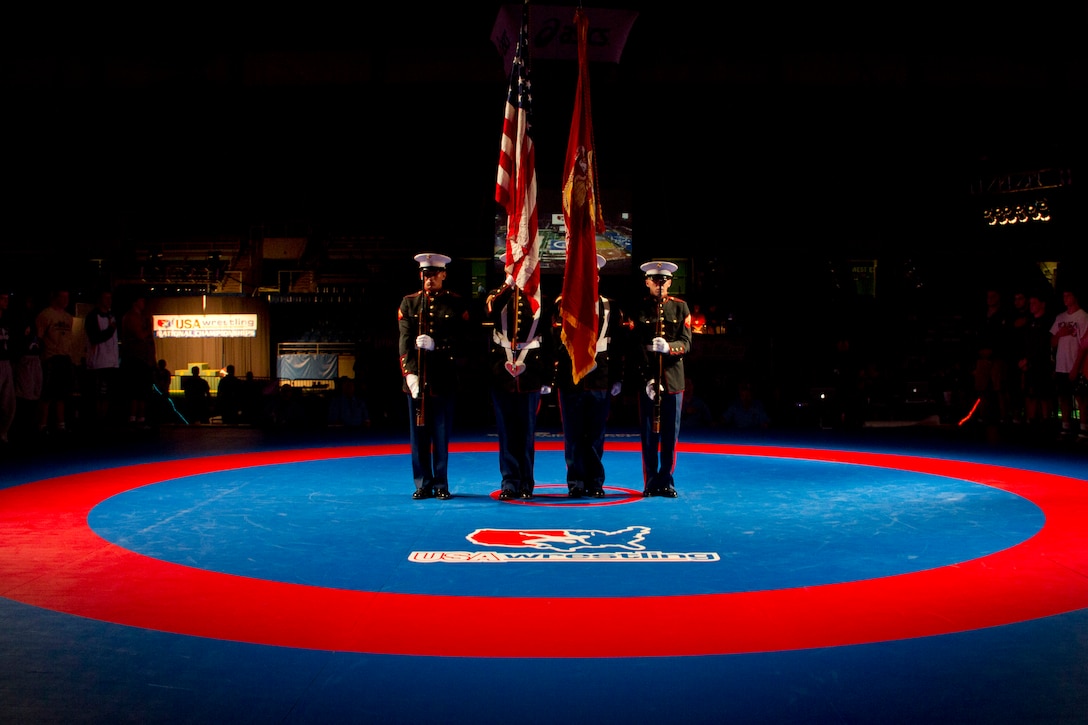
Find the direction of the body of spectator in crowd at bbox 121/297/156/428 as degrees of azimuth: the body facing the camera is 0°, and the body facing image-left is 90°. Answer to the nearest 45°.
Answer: approximately 315°

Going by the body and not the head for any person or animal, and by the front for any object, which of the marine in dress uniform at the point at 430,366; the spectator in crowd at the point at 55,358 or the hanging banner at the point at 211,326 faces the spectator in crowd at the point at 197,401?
the hanging banner

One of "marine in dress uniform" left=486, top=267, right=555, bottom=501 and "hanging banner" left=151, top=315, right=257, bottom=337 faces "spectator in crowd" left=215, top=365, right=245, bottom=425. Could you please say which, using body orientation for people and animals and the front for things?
the hanging banner

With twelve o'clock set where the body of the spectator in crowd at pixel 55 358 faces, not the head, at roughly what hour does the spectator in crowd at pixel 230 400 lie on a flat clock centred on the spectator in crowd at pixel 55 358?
the spectator in crowd at pixel 230 400 is roughly at 9 o'clock from the spectator in crowd at pixel 55 358.

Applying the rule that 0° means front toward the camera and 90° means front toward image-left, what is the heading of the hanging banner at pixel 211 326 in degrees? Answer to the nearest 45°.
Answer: approximately 0°

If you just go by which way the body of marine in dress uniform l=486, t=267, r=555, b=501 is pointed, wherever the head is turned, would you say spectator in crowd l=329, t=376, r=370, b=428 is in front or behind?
behind

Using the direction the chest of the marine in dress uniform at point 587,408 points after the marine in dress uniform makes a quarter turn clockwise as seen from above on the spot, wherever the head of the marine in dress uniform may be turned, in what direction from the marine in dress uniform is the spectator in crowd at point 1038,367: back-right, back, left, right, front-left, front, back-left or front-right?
back-right

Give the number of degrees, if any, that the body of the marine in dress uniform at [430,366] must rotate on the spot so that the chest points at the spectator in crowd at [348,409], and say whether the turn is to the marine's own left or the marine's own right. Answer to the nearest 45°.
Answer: approximately 180°
